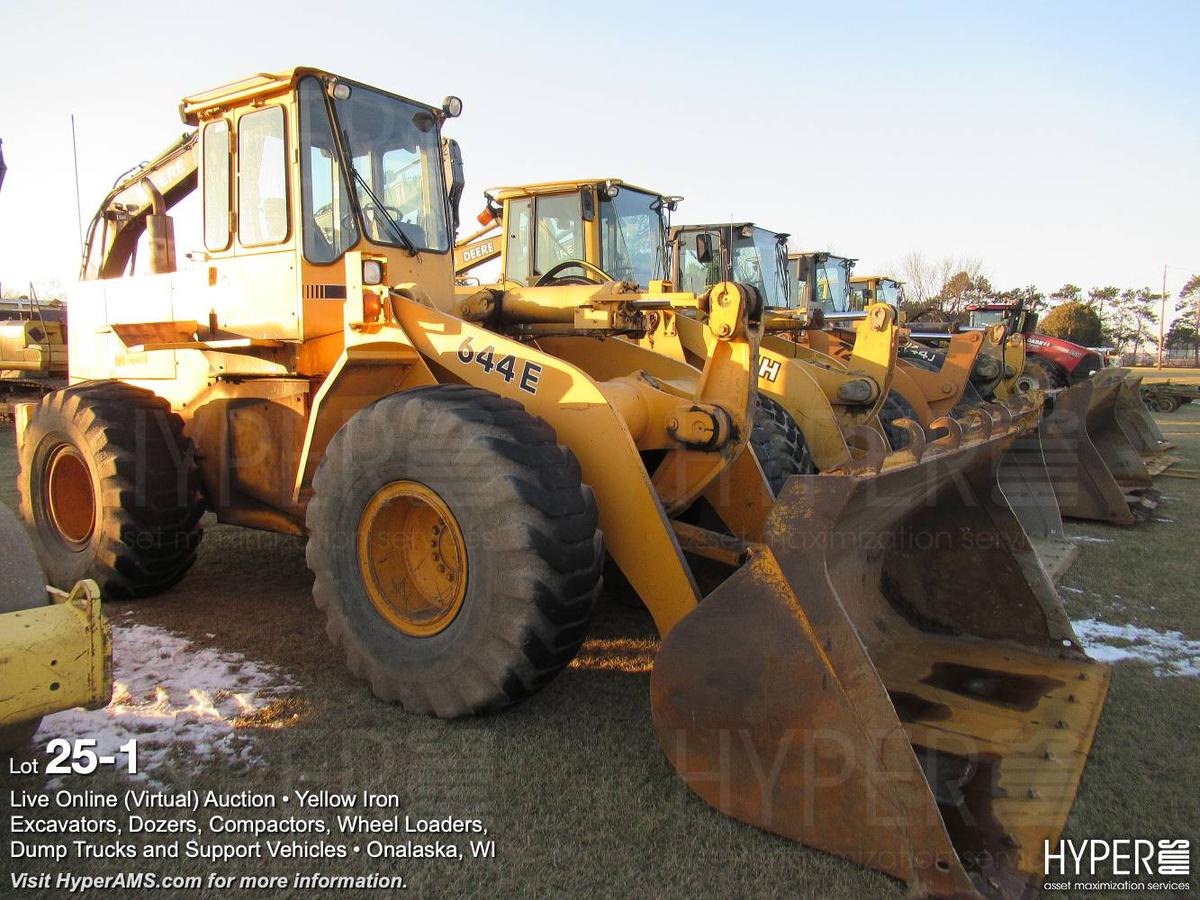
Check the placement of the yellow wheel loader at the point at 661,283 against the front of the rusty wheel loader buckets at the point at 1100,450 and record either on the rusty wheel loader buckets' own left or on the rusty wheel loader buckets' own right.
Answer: on the rusty wheel loader buckets' own right

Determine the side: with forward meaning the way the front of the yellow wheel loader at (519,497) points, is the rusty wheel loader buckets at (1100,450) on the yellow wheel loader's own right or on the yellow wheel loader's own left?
on the yellow wheel loader's own left

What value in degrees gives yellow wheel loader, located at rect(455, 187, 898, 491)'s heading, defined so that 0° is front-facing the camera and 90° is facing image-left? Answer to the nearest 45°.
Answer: approximately 315°

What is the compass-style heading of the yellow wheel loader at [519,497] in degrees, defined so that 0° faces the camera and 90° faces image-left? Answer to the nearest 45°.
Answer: approximately 315°

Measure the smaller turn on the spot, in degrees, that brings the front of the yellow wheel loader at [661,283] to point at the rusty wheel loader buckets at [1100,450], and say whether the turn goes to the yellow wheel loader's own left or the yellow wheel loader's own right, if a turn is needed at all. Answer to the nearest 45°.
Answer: approximately 45° to the yellow wheel loader's own left

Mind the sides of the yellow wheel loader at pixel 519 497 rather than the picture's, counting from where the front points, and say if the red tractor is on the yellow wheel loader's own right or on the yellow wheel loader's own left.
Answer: on the yellow wheel loader's own left

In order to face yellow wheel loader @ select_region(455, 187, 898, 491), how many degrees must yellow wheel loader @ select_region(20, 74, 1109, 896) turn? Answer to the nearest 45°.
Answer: approximately 135° to its left

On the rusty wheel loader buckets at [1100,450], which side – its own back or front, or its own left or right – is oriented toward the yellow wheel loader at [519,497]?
right
